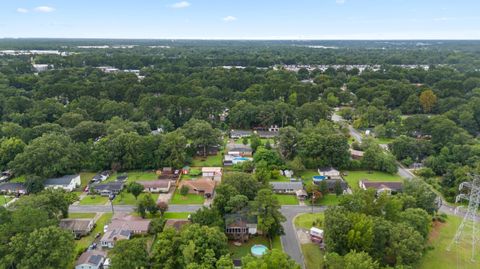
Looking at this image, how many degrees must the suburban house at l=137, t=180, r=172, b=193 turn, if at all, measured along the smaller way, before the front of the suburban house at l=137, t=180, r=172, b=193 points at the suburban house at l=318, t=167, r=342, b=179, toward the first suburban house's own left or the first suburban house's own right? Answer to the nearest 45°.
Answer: approximately 90° to the first suburban house's own left

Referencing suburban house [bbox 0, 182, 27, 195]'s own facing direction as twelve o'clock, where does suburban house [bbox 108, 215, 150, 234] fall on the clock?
suburban house [bbox 108, 215, 150, 234] is roughly at 11 o'clock from suburban house [bbox 0, 182, 27, 195].

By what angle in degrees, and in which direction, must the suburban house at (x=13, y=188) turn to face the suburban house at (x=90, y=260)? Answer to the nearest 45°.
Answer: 0° — it already faces it

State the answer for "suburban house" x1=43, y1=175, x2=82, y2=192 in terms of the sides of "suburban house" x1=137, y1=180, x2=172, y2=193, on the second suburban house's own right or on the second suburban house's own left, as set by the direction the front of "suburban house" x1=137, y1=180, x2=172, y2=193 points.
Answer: on the second suburban house's own right

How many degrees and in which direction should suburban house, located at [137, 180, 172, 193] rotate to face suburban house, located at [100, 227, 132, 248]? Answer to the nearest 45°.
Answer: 0° — it already faces it

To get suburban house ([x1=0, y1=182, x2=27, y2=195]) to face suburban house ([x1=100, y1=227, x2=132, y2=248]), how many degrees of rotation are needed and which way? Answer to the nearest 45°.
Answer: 0° — it already faces it

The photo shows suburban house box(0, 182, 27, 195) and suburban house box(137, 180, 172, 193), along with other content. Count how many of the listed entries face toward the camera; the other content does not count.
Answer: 2

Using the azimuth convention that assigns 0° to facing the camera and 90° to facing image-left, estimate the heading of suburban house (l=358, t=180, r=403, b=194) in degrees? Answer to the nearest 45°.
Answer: approximately 0°

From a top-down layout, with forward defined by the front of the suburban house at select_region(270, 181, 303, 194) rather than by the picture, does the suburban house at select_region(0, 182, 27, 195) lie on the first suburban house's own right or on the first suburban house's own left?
on the first suburban house's own right
